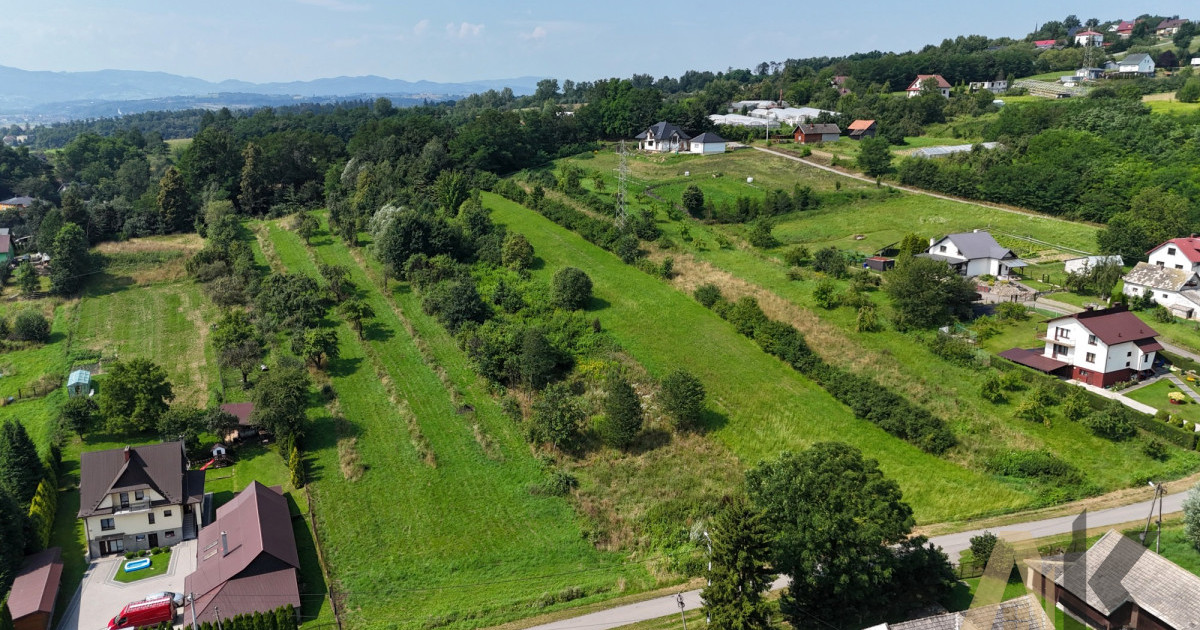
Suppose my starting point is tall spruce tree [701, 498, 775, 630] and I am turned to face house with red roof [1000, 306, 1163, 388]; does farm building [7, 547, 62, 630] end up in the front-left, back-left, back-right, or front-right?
back-left

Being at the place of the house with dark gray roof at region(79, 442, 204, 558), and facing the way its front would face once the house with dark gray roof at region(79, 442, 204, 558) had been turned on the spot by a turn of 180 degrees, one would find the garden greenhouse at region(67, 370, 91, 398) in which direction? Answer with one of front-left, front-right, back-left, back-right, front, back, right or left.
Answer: front

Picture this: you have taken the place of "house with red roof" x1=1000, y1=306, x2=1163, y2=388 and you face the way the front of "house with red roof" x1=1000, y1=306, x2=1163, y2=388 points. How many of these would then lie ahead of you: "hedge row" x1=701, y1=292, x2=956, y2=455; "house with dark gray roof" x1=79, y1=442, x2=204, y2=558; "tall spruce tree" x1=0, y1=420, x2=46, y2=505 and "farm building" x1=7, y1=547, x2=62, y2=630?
4

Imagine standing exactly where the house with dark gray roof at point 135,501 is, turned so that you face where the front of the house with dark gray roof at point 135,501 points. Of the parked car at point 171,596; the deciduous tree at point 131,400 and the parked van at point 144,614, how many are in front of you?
2

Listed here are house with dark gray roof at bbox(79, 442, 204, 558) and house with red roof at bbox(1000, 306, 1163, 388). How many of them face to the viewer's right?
0

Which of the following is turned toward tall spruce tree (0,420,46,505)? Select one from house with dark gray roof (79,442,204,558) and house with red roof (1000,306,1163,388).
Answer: the house with red roof

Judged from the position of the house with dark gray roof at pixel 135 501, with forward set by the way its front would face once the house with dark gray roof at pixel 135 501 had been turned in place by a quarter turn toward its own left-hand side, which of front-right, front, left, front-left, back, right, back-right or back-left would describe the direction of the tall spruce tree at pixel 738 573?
front-right

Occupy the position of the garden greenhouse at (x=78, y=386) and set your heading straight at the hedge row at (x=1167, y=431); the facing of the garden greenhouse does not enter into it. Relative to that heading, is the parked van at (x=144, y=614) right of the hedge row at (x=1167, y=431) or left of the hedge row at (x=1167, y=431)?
right

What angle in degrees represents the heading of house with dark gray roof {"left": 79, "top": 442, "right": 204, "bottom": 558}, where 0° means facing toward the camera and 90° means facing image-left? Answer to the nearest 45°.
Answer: approximately 0°

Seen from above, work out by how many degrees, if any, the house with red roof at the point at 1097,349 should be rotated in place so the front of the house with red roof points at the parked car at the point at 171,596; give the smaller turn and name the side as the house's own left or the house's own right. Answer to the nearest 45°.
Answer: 0° — it already faces it

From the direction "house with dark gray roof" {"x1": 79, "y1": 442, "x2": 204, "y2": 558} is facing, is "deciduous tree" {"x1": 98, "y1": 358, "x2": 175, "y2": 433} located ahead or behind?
behind

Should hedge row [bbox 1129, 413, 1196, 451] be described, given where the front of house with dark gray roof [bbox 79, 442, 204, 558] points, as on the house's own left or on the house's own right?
on the house's own left

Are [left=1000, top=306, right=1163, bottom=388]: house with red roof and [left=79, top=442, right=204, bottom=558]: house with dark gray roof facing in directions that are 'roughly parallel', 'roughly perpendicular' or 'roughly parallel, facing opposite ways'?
roughly perpendicular

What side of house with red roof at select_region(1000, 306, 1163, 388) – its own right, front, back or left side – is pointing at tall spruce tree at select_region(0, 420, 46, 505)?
front

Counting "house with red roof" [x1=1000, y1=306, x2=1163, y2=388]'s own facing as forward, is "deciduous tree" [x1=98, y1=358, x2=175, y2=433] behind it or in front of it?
in front

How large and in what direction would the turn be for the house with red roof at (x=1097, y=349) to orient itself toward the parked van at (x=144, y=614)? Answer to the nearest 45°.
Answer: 0° — it already faces it
